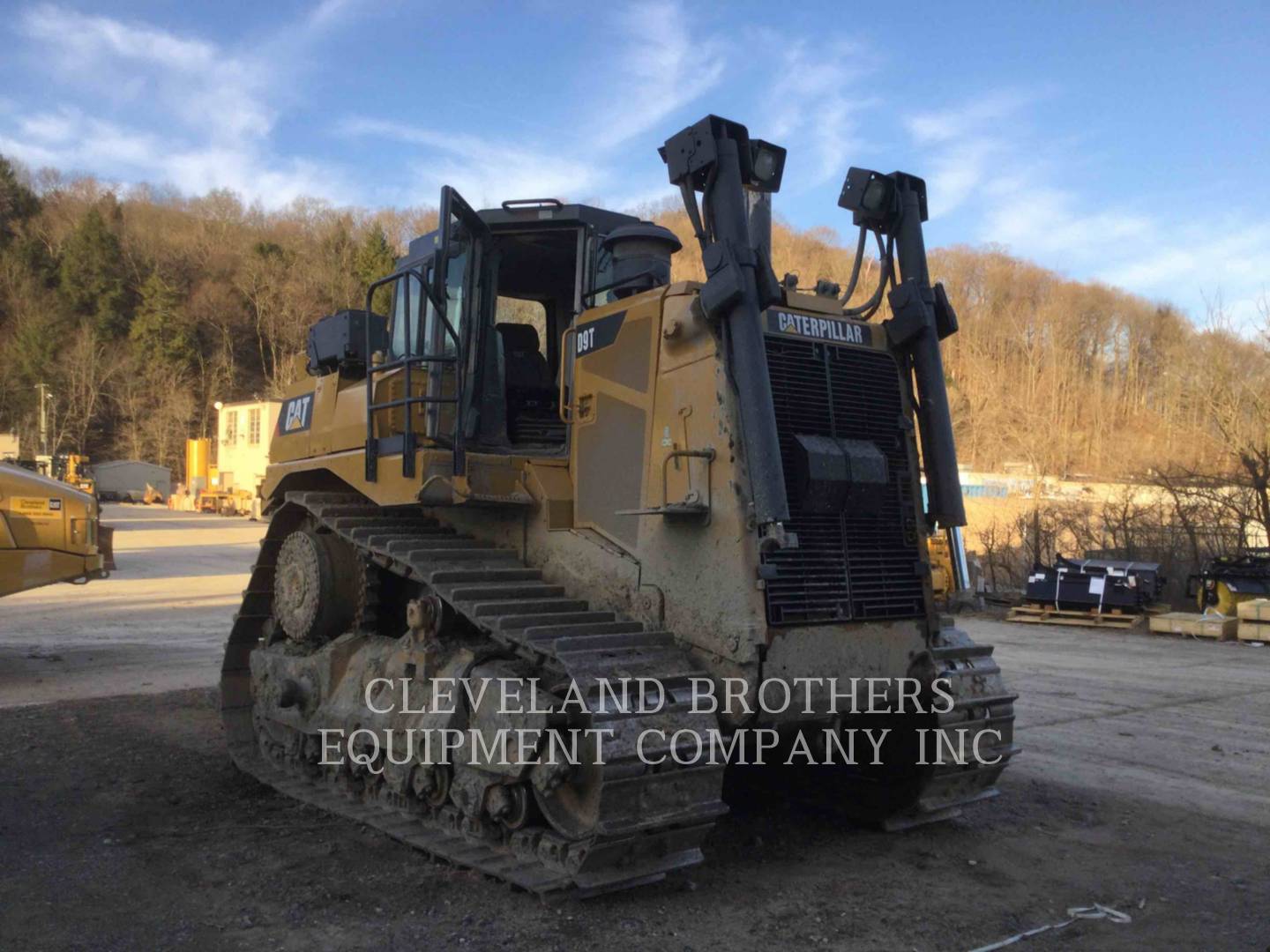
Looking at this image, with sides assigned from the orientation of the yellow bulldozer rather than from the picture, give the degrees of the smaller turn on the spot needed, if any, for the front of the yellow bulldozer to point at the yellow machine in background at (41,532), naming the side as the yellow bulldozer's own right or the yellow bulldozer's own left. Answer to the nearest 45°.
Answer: approximately 180°

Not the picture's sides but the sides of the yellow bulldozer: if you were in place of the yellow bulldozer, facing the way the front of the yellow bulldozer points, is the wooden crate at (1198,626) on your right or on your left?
on your left

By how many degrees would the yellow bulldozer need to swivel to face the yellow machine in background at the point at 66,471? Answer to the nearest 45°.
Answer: approximately 180°

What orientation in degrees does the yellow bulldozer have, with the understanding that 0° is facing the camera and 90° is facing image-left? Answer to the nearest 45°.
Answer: approximately 315°

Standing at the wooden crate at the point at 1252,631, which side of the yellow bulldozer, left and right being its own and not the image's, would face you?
left
